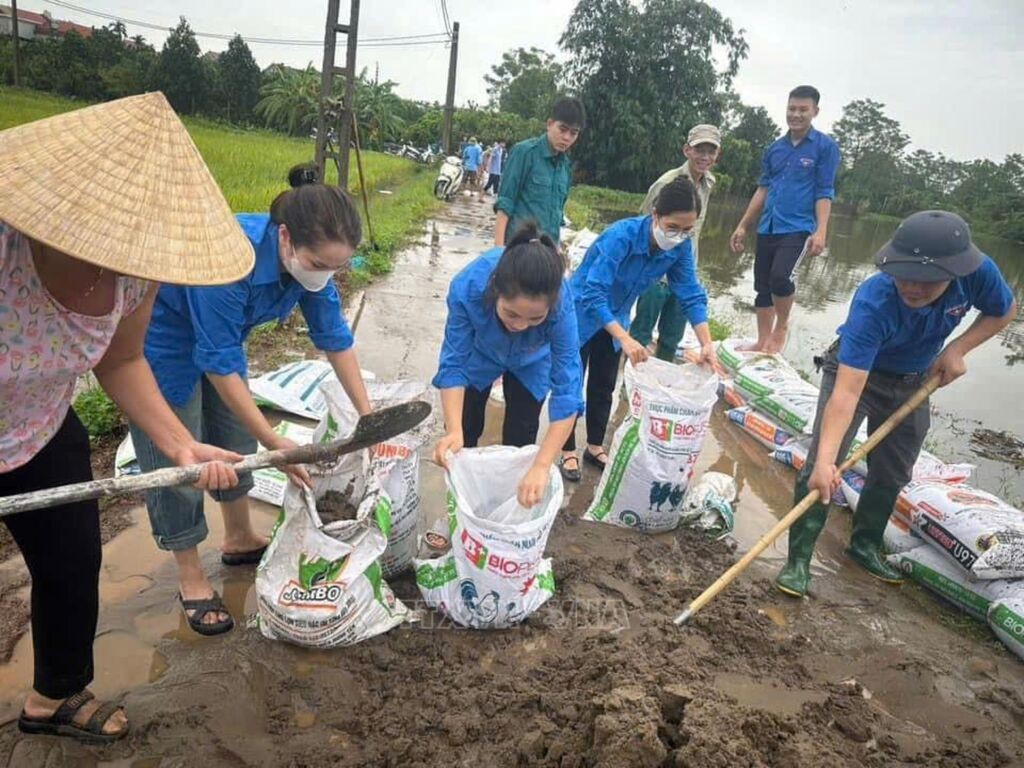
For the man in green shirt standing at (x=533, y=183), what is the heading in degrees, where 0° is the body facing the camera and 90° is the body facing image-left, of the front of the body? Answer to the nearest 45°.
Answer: approximately 315°

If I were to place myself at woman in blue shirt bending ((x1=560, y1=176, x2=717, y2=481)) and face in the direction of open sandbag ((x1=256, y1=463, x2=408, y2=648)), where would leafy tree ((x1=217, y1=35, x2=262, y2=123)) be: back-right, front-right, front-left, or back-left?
back-right

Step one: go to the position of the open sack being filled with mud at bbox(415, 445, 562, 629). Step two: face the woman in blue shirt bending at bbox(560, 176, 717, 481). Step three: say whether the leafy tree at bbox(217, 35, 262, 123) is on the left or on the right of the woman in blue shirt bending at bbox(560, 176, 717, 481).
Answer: left

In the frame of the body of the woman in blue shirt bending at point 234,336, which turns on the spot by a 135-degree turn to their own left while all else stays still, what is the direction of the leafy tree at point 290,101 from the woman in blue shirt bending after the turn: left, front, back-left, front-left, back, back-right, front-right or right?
front

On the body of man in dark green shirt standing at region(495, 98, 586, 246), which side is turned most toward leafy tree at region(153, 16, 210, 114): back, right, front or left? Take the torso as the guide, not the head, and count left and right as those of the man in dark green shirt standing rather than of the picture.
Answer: back

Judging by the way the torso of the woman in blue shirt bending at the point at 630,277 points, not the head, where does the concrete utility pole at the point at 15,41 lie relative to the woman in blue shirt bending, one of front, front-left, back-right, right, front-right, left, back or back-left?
back

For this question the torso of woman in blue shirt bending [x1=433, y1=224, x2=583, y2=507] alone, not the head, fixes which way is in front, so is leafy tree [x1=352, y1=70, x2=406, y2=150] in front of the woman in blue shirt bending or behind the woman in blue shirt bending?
behind

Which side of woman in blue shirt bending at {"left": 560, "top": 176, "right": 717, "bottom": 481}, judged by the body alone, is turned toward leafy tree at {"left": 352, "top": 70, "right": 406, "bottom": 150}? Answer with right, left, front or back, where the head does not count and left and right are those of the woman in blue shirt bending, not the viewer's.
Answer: back

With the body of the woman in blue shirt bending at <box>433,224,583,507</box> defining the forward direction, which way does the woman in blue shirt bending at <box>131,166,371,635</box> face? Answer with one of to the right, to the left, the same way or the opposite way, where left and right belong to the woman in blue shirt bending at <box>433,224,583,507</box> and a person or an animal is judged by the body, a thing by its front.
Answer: to the left
